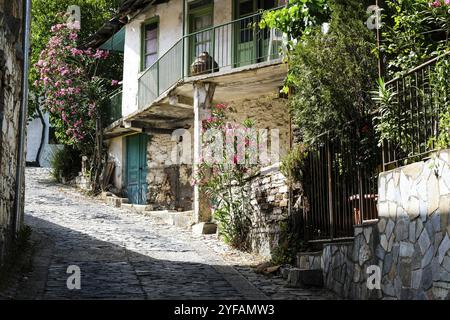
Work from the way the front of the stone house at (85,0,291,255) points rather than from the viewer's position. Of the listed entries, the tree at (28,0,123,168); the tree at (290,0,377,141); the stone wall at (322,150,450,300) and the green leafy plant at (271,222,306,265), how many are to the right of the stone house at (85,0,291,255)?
1

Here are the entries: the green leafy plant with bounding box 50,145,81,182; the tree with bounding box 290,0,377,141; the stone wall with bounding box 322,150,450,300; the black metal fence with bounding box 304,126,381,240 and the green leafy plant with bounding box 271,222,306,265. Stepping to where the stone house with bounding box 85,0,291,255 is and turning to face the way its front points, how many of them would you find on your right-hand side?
1

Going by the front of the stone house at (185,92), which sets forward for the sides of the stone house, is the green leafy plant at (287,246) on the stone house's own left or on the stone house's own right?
on the stone house's own left

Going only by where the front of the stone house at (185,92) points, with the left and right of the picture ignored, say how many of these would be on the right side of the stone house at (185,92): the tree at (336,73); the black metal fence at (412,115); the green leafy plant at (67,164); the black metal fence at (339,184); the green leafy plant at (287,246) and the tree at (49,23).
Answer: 2

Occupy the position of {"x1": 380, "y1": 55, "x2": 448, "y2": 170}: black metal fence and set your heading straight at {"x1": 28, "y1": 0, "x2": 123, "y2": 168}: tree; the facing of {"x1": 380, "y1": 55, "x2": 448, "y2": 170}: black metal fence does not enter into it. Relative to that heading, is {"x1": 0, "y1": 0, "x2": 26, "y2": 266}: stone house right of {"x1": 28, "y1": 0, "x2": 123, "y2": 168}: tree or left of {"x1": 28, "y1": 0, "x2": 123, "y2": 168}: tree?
left

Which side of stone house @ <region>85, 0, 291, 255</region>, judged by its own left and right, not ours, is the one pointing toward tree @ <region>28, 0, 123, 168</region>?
right

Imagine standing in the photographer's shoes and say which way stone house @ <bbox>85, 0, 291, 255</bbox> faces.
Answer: facing the viewer and to the left of the viewer

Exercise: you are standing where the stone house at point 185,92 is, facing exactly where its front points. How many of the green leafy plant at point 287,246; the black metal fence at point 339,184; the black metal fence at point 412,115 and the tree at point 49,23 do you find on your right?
1

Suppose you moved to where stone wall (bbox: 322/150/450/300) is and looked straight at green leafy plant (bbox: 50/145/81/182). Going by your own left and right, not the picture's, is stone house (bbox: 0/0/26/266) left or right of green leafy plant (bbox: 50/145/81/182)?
left

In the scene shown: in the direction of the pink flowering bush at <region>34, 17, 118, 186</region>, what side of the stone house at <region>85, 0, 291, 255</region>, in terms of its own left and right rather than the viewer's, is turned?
right

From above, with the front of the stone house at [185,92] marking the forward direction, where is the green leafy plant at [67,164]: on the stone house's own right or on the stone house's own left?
on the stone house's own right
